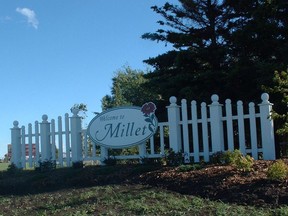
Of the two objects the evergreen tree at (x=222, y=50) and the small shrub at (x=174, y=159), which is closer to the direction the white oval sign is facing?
the small shrub

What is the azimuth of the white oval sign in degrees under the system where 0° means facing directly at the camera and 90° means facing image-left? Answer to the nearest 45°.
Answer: approximately 0°

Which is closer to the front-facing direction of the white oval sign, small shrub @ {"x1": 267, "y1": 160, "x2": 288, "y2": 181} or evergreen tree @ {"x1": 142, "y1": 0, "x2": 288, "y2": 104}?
the small shrub

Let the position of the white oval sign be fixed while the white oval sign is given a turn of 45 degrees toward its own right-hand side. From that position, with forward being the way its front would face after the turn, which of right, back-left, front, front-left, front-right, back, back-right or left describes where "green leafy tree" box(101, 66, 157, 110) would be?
back-right

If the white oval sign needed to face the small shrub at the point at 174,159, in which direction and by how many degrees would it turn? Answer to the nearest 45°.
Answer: approximately 45° to its left

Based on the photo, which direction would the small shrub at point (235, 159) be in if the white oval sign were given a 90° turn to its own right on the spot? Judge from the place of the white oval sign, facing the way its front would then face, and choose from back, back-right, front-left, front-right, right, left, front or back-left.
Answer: back-left

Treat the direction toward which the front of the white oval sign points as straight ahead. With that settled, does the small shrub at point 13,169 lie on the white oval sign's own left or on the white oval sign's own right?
on the white oval sign's own right

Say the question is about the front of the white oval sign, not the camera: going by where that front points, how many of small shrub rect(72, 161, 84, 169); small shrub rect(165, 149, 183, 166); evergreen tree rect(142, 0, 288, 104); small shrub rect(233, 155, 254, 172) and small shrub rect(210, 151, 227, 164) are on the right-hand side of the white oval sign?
1

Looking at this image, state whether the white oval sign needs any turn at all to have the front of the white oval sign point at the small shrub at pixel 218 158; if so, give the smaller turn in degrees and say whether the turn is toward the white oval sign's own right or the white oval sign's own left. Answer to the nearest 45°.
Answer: approximately 45° to the white oval sign's own left

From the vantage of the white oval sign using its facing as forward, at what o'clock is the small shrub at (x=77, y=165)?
The small shrub is roughly at 3 o'clock from the white oval sign.

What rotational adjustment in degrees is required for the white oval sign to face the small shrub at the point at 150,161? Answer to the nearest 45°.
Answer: approximately 45° to its left
